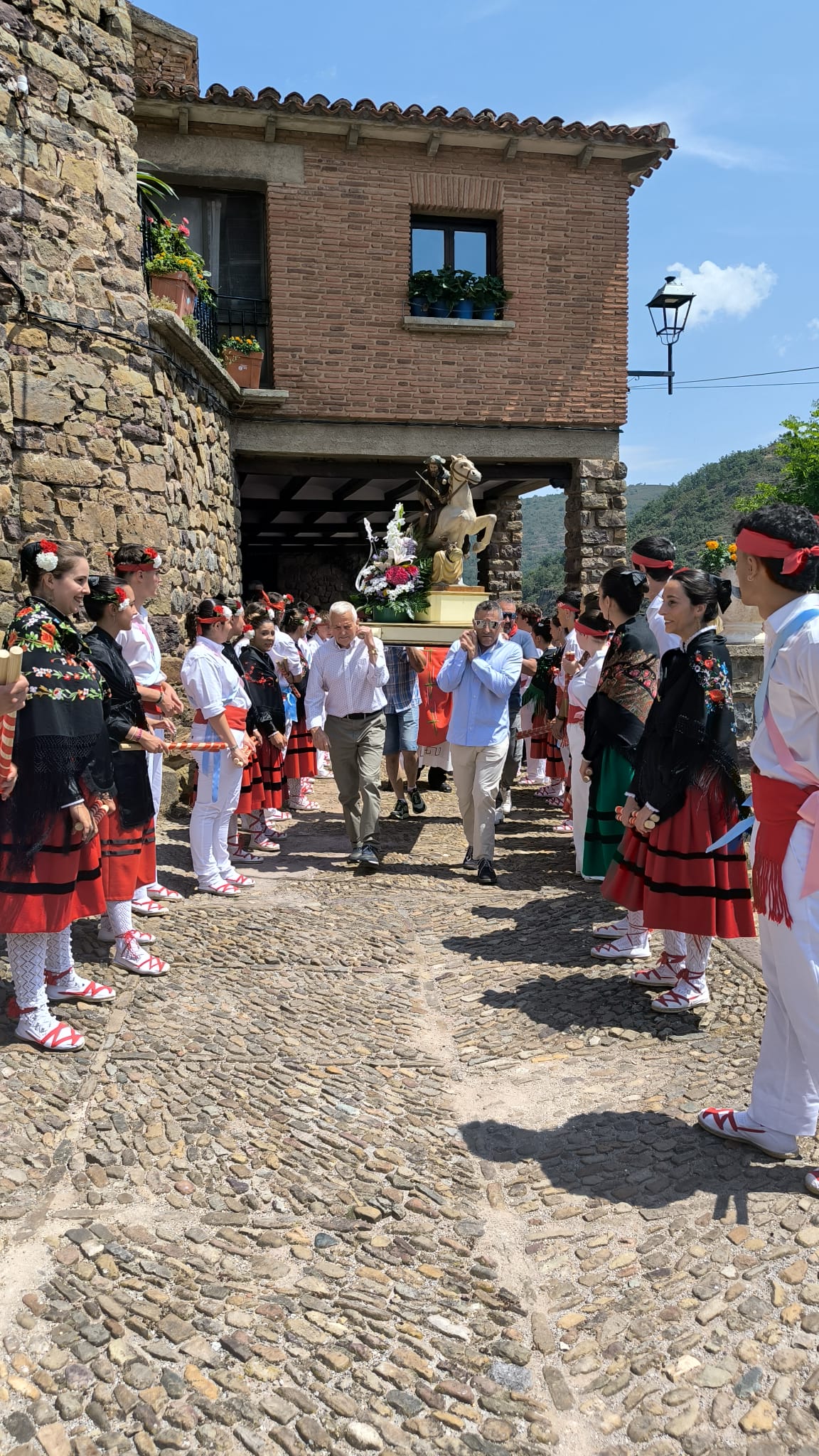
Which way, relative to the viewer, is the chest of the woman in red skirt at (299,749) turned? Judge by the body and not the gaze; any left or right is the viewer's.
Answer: facing to the right of the viewer

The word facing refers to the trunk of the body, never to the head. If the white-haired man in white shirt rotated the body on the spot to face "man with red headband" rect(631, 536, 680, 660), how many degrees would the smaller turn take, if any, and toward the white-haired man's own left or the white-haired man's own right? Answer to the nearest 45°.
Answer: approximately 45° to the white-haired man's own left

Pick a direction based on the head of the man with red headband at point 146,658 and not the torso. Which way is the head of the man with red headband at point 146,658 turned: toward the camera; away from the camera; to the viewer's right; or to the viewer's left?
to the viewer's right

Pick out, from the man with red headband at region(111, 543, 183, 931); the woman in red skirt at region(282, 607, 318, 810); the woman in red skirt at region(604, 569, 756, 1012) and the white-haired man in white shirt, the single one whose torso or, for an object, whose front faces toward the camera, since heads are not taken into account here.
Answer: the white-haired man in white shirt

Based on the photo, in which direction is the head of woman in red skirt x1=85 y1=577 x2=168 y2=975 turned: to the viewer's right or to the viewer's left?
to the viewer's right

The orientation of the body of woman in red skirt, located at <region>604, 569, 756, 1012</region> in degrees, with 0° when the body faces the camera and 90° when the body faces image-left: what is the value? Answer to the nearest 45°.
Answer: approximately 90°

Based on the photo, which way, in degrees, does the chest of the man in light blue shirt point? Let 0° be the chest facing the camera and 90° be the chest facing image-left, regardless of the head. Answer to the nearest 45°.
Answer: approximately 0°

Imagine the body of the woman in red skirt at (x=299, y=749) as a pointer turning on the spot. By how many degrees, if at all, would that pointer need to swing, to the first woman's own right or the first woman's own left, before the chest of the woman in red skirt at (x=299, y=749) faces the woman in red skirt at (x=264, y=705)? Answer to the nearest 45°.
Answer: approximately 90° to the first woman's own right

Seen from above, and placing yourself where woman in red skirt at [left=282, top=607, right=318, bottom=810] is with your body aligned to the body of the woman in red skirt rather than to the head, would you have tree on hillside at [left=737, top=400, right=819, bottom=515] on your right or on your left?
on your left

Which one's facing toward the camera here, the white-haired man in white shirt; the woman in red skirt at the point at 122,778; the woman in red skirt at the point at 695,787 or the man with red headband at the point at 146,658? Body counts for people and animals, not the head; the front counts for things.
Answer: the white-haired man in white shirt

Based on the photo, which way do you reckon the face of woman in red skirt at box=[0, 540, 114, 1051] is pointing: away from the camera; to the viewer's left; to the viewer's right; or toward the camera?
to the viewer's right

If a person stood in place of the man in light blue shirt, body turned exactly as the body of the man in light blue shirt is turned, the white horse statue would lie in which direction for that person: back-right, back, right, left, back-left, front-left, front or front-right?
back

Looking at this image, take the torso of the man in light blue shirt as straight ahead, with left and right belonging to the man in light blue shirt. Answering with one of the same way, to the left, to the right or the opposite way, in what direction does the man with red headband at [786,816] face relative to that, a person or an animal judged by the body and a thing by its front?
to the right

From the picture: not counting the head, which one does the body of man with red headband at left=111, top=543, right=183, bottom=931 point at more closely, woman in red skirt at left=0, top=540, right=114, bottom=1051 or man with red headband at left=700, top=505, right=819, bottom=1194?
the man with red headband

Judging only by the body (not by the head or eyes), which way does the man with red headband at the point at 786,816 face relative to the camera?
to the viewer's left
